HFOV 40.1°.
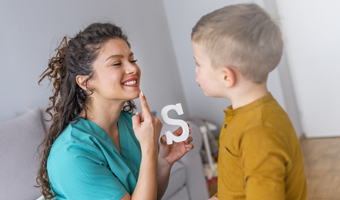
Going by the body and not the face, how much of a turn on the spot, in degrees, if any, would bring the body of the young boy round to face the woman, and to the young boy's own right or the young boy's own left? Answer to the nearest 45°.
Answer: approximately 45° to the young boy's own right

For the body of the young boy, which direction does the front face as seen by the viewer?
to the viewer's left

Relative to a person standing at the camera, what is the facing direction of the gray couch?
facing the viewer

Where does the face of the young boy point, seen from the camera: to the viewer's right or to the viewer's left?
to the viewer's left

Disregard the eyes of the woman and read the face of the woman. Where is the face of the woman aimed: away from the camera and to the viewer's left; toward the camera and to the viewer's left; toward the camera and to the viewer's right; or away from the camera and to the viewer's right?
toward the camera and to the viewer's right

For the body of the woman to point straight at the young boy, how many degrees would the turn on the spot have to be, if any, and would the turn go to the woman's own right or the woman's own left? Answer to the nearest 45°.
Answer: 0° — they already face them
